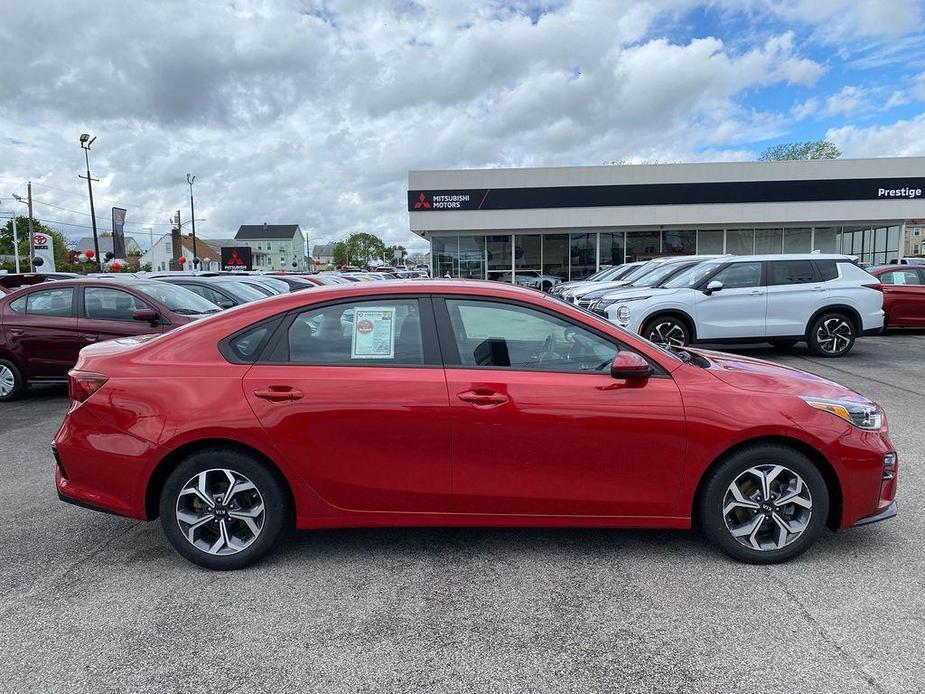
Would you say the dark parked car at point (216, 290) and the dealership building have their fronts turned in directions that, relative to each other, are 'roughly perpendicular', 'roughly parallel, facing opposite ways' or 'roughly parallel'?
roughly perpendicular

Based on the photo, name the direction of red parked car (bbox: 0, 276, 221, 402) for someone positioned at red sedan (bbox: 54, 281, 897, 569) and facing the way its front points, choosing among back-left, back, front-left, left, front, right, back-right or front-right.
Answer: back-left

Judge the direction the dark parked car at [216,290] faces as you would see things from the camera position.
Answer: facing the viewer and to the right of the viewer

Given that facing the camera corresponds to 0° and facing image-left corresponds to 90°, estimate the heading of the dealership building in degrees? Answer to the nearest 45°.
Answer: approximately 0°

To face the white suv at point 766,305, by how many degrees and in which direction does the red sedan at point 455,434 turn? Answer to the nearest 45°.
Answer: approximately 45° to its left

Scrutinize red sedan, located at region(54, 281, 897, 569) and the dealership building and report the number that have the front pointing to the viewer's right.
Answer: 1

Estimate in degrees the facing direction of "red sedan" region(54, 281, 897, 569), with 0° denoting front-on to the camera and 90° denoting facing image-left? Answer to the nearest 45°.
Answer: approximately 270°

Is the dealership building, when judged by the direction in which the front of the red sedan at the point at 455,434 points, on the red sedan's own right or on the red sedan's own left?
on the red sedan's own left

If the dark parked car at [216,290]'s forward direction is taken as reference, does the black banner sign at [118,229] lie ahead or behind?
behind

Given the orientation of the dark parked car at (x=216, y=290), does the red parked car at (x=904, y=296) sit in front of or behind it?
in front

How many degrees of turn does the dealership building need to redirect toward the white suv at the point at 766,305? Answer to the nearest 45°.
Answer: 0° — it already faces it
